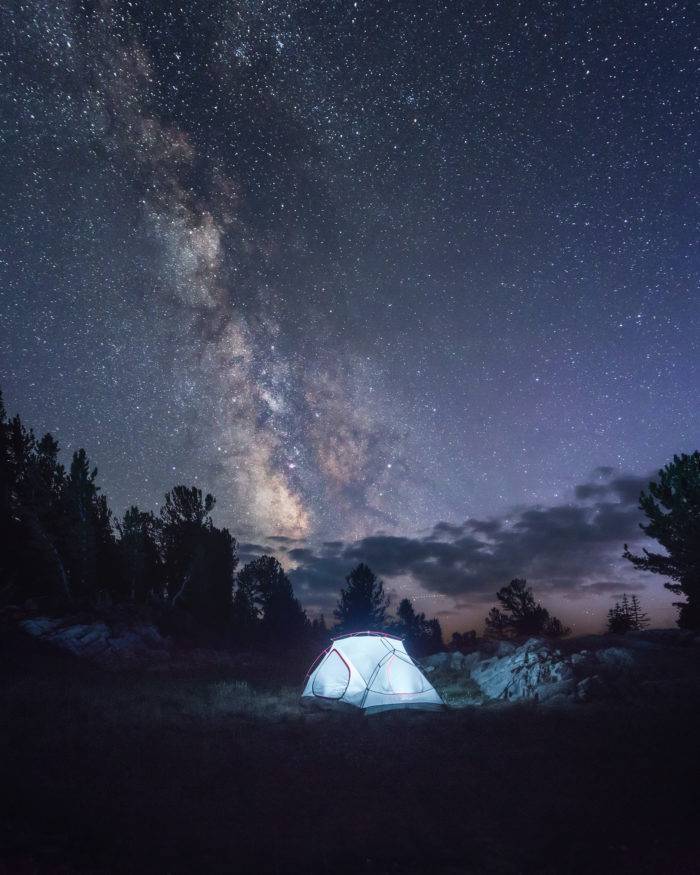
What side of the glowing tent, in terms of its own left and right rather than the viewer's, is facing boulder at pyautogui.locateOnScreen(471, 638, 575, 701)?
back

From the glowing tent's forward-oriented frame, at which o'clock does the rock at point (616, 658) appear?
The rock is roughly at 7 o'clock from the glowing tent.

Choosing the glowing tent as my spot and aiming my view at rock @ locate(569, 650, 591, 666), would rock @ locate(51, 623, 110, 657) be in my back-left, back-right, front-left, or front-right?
back-left

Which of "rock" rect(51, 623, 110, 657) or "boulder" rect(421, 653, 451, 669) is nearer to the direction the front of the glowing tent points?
the rock

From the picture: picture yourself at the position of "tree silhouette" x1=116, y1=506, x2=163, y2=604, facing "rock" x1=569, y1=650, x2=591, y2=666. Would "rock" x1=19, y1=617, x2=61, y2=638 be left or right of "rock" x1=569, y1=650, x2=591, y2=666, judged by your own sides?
right

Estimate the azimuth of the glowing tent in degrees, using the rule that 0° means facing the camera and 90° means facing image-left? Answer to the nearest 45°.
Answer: approximately 45°

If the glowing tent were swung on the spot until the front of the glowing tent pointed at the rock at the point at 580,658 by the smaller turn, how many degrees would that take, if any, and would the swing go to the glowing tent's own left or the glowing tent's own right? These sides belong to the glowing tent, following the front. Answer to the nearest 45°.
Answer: approximately 135° to the glowing tent's own left

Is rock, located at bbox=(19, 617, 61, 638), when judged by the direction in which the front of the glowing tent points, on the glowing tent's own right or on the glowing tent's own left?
on the glowing tent's own right

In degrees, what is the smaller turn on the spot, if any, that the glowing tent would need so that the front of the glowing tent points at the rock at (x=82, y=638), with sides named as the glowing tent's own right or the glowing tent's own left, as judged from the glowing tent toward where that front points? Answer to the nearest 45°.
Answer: approximately 90° to the glowing tent's own right

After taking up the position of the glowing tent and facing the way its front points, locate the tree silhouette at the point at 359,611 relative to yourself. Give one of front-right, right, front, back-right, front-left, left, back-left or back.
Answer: back-right
